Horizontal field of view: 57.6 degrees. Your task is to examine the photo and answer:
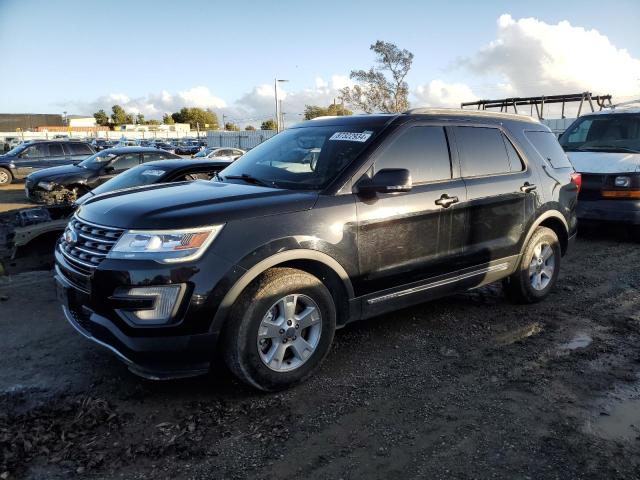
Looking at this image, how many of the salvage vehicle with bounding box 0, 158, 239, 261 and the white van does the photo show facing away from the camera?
0

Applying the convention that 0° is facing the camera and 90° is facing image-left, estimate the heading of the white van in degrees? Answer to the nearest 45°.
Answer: approximately 0°

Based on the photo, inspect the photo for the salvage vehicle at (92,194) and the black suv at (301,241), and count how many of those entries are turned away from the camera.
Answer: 0

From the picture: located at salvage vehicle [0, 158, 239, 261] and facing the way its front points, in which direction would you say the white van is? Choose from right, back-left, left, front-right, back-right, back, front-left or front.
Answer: back-left

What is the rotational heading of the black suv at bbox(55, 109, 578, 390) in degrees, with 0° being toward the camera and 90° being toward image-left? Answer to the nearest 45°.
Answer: approximately 45°

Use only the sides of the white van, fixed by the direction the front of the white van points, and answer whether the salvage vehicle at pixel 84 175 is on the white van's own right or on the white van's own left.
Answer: on the white van's own right

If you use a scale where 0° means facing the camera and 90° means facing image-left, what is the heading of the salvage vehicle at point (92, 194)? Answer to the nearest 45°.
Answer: approximately 45°
